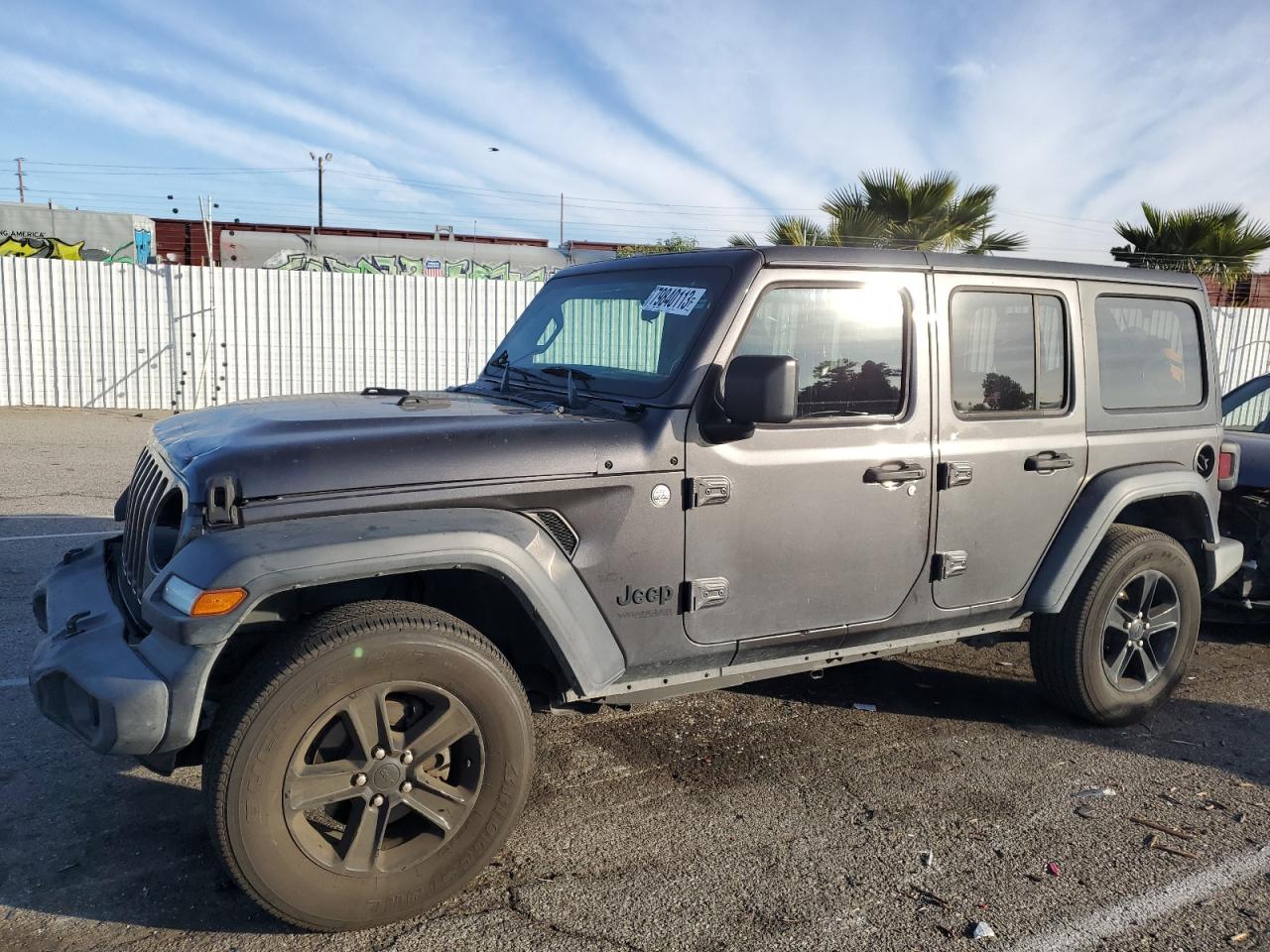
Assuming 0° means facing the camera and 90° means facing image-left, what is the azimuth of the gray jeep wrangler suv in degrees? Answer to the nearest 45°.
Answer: approximately 45°

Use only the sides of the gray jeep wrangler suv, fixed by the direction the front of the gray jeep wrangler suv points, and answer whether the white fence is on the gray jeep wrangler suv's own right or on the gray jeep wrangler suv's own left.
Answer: on the gray jeep wrangler suv's own right
